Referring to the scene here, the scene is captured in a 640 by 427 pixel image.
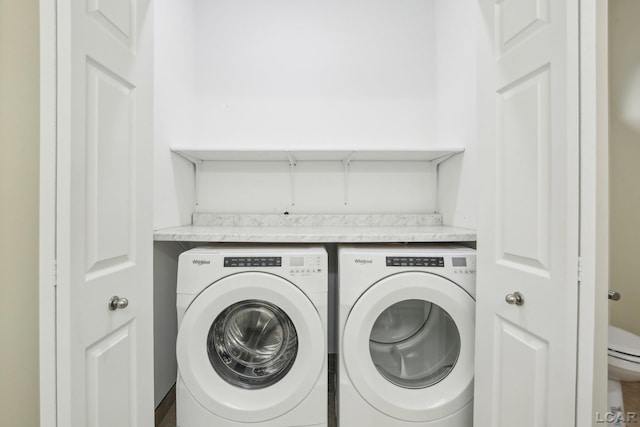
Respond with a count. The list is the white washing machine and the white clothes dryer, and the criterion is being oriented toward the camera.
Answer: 2

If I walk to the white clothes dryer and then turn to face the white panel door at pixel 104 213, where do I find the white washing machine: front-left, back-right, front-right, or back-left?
front-right

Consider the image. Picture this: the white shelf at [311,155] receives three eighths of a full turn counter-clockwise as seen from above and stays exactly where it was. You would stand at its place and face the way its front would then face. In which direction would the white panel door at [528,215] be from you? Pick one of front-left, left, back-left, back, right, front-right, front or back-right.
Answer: right

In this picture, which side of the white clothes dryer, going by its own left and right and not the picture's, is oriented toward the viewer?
front

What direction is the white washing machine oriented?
toward the camera

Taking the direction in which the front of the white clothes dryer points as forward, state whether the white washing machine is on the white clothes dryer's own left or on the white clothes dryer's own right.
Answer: on the white clothes dryer's own right

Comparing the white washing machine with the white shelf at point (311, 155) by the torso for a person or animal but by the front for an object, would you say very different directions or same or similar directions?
same or similar directions

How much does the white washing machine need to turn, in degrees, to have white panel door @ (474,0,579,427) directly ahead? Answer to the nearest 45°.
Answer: approximately 45° to its left

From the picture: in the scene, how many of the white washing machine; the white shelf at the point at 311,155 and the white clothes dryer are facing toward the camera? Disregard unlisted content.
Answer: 3

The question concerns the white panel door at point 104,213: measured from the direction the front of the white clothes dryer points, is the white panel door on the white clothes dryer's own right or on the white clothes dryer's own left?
on the white clothes dryer's own right
